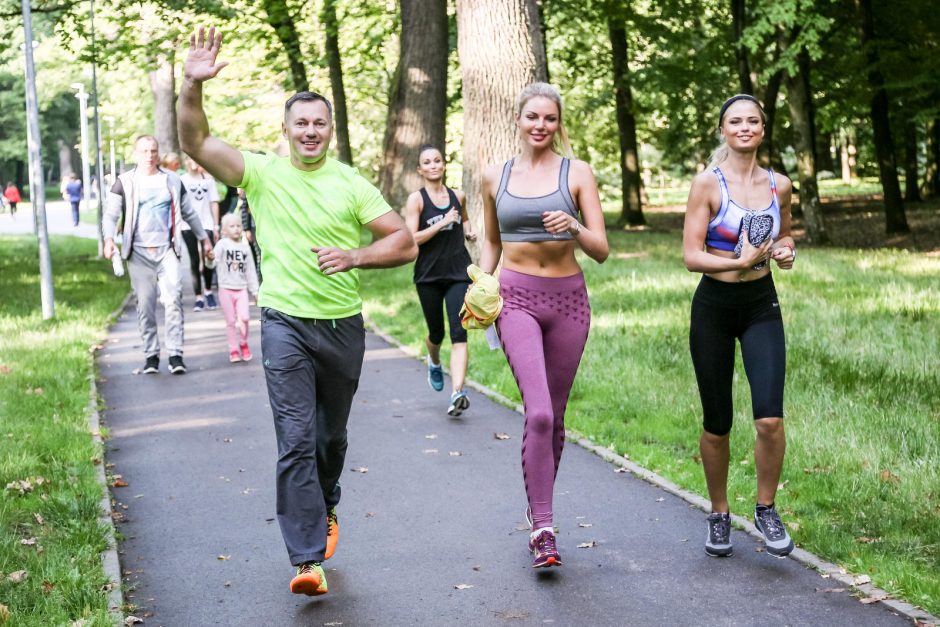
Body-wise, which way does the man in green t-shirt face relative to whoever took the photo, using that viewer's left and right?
facing the viewer

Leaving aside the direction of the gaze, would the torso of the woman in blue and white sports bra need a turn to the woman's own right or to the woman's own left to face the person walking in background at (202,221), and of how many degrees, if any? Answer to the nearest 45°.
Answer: approximately 135° to the woman's own right

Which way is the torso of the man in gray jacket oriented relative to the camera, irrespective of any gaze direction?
toward the camera

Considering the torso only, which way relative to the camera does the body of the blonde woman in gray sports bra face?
toward the camera

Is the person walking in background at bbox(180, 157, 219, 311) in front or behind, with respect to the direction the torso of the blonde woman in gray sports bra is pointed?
behind

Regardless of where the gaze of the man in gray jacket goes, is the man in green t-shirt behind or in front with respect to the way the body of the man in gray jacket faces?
in front

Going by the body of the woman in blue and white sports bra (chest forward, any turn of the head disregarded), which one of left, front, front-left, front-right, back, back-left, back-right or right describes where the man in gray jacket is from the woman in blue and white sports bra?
back-right

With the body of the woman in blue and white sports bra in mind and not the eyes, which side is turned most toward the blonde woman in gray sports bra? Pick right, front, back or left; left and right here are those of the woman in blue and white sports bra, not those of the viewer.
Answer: right

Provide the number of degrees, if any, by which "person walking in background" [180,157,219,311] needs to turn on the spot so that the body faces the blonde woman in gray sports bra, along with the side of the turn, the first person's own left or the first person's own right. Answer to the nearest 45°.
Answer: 0° — they already face them

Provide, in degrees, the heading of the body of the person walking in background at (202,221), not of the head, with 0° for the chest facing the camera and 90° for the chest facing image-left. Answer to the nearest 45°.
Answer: approximately 0°
